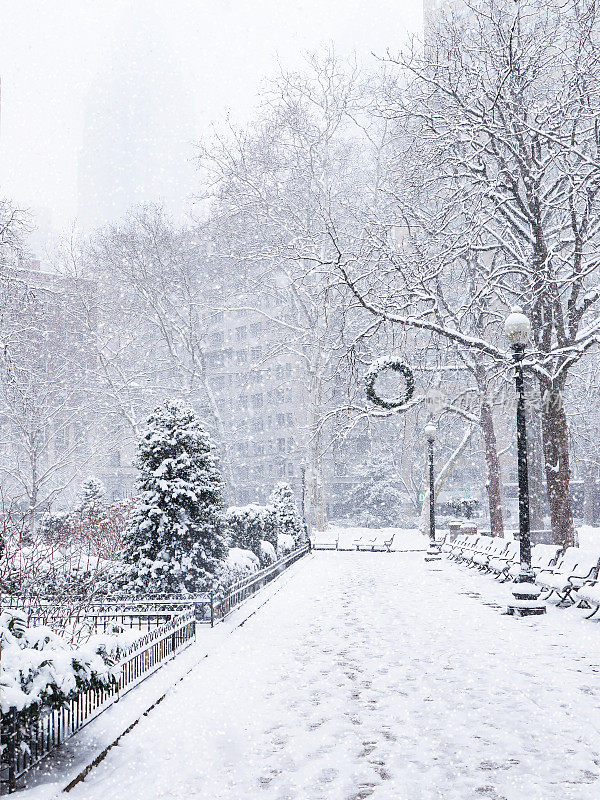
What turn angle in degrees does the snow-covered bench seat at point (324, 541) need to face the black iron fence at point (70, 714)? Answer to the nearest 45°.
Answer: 0° — it already faces it

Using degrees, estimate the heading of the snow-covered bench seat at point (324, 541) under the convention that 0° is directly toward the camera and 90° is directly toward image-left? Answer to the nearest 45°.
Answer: approximately 0°

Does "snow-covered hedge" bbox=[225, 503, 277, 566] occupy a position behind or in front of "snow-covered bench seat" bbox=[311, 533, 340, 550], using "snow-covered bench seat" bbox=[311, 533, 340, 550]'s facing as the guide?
in front

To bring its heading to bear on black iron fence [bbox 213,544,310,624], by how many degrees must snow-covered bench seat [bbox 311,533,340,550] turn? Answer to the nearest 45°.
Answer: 0° — it already faces it

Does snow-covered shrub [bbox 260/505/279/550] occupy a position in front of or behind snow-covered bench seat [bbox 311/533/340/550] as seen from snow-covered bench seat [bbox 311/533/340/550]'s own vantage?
in front
